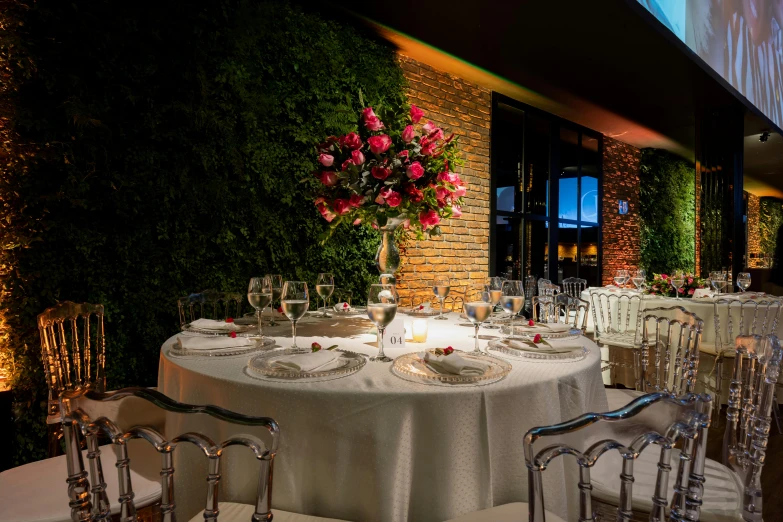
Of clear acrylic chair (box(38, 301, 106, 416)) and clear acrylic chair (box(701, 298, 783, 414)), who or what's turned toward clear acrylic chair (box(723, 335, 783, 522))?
clear acrylic chair (box(38, 301, 106, 416))

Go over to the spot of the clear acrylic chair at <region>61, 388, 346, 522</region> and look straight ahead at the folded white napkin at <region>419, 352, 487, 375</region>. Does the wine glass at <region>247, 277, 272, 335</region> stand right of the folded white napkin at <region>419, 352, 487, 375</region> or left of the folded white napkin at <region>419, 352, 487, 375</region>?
left

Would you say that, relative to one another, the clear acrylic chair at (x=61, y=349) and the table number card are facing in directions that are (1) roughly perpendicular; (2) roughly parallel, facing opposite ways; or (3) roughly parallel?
roughly perpendicular

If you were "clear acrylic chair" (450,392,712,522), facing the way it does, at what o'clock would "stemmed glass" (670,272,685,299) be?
The stemmed glass is roughly at 2 o'clock from the clear acrylic chair.

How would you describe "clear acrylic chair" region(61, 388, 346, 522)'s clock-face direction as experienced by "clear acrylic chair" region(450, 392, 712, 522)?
"clear acrylic chair" region(61, 388, 346, 522) is roughly at 10 o'clock from "clear acrylic chair" region(450, 392, 712, 522).

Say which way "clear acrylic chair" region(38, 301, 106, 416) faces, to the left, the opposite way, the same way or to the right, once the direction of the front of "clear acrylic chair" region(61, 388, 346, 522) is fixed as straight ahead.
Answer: to the right

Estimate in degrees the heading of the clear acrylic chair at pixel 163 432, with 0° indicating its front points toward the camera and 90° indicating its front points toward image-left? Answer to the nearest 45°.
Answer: approximately 225°

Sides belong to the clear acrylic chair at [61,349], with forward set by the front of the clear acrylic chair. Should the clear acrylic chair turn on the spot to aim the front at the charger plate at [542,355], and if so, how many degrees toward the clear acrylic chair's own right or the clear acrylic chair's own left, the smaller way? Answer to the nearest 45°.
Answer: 0° — it already faces it

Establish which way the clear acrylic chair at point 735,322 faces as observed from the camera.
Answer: facing away from the viewer and to the left of the viewer
